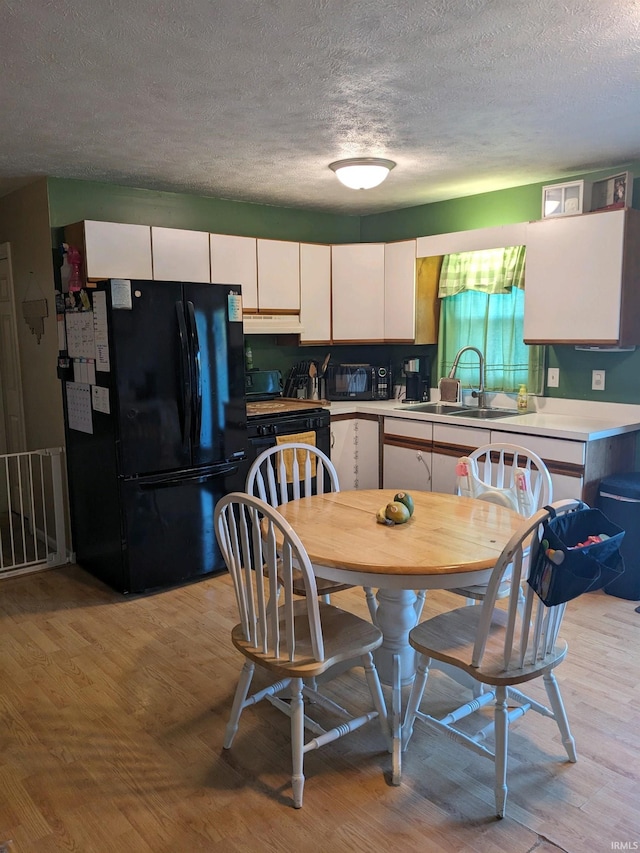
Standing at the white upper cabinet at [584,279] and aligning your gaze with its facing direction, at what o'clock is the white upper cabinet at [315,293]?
the white upper cabinet at [315,293] is roughly at 2 o'clock from the white upper cabinet at [584,279].

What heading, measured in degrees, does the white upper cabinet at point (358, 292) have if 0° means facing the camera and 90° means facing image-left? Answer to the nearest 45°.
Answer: approximately 0°

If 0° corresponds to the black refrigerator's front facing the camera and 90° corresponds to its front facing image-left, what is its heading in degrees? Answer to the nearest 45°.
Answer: approximately 315°

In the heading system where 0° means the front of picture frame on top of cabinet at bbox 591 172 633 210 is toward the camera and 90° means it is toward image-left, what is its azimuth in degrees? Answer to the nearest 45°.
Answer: approximately 45°

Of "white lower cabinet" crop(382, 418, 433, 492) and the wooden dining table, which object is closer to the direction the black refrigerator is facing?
the wooden dining table

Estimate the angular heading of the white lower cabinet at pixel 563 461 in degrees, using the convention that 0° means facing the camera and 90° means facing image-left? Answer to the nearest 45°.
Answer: approximately 45°

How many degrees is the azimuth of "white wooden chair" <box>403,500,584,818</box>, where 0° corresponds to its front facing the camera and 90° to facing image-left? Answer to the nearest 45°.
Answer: approximately 135°
